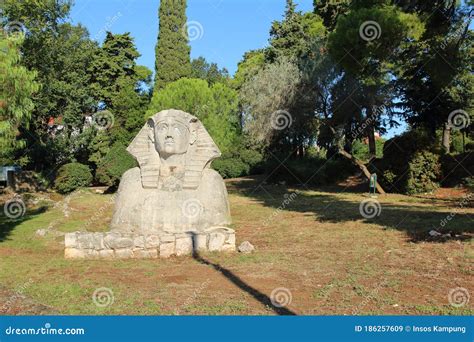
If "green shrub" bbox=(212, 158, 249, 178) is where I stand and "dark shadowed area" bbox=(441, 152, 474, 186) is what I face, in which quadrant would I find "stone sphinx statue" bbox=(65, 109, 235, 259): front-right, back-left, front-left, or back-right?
front-right

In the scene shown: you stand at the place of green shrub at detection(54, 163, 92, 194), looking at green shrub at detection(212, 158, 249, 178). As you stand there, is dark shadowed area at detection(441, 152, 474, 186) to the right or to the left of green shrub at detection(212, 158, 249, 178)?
right

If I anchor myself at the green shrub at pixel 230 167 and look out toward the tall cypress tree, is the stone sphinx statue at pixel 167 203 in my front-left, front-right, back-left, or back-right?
back-left

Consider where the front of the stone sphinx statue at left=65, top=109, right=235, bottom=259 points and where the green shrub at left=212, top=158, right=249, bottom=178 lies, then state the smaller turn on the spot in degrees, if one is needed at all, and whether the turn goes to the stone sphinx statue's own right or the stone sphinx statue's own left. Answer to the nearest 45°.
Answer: approximately 180°

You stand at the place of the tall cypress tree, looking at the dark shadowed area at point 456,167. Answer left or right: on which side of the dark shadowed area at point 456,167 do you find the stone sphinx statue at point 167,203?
right

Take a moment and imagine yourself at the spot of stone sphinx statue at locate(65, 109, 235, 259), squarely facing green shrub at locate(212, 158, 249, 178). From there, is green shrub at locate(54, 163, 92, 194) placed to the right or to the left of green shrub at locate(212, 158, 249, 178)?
left

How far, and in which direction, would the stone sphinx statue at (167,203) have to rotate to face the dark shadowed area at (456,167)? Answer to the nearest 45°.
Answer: approximately 135° to its left

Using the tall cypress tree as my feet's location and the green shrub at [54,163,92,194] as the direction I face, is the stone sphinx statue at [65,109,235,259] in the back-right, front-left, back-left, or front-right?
front-left

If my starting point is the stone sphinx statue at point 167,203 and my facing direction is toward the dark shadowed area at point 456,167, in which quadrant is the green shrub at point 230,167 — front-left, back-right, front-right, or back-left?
front-left

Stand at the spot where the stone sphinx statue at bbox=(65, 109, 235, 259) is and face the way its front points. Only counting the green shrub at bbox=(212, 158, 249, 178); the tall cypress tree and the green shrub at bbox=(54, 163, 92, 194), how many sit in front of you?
0

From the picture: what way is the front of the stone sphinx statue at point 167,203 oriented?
toward the camera

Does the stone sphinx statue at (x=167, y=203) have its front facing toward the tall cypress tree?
no
